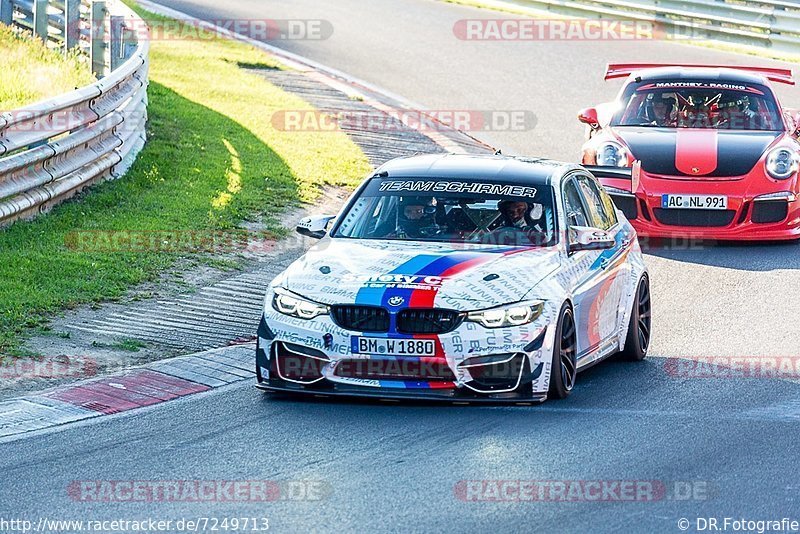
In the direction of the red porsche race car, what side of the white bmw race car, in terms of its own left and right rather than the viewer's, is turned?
back

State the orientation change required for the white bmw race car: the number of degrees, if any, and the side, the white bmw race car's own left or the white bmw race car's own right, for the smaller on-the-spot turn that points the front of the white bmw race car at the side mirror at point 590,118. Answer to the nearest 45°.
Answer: approximately 135° to the white bmw race car's own right

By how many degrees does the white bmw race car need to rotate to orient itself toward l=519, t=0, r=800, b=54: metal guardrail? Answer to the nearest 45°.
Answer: approximately 135° to its right

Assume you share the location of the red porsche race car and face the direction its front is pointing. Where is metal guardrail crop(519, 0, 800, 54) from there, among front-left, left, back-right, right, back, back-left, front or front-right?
back

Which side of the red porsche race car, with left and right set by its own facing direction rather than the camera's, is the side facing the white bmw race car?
front

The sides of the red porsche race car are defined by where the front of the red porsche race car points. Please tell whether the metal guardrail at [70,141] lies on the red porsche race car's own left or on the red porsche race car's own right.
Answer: on the red porsche race car's own right

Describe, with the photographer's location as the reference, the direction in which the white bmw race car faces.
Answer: facing the viewer and to the left of the viewer

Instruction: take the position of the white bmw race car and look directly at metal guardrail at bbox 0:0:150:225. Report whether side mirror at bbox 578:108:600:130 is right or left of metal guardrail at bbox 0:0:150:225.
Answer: right

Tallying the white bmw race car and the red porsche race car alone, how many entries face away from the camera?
0

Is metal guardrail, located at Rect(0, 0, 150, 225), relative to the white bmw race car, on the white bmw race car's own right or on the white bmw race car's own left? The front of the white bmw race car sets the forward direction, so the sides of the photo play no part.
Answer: on the white bmw race car's own right

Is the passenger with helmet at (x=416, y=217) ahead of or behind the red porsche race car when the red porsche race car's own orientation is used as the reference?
ahead
